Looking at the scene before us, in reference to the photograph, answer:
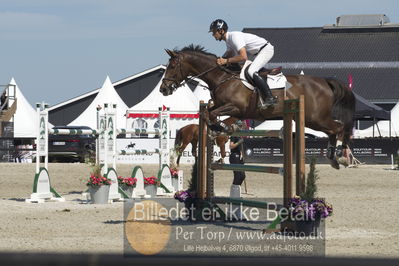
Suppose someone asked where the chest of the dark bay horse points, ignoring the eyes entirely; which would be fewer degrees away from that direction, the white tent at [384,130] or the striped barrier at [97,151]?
the striped barrier

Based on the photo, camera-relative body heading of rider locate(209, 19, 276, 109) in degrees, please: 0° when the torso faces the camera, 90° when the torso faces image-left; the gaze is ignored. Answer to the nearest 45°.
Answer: approximately 90°

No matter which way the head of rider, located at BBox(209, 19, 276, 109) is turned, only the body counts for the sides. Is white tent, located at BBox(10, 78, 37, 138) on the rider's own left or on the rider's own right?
on the rider's own right

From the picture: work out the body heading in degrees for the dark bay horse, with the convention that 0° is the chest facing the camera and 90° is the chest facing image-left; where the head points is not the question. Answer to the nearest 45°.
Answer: approximately 90°

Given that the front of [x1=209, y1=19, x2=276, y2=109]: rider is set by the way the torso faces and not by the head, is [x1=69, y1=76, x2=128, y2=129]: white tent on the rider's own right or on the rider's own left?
on the rider's own right
